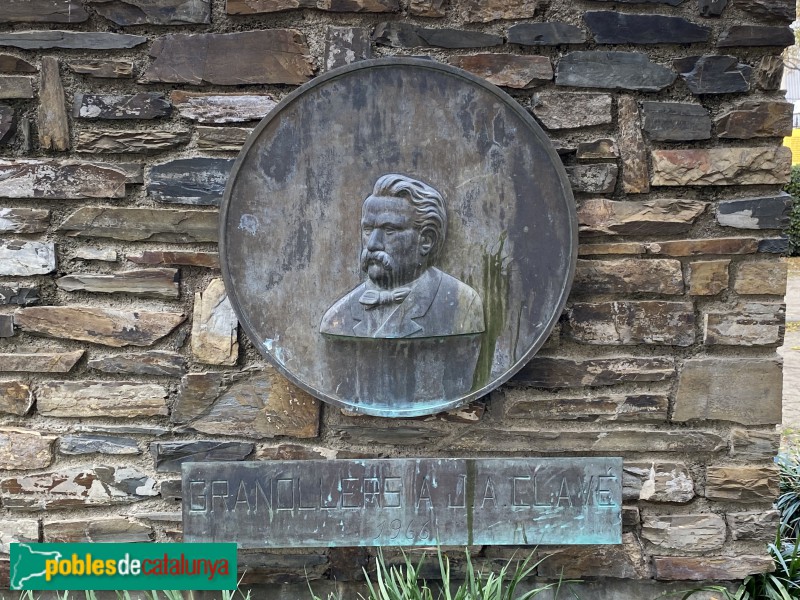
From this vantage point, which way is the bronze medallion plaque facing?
toward the camera

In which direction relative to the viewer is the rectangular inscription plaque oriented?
toward the camera

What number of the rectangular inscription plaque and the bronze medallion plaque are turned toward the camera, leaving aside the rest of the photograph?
2
